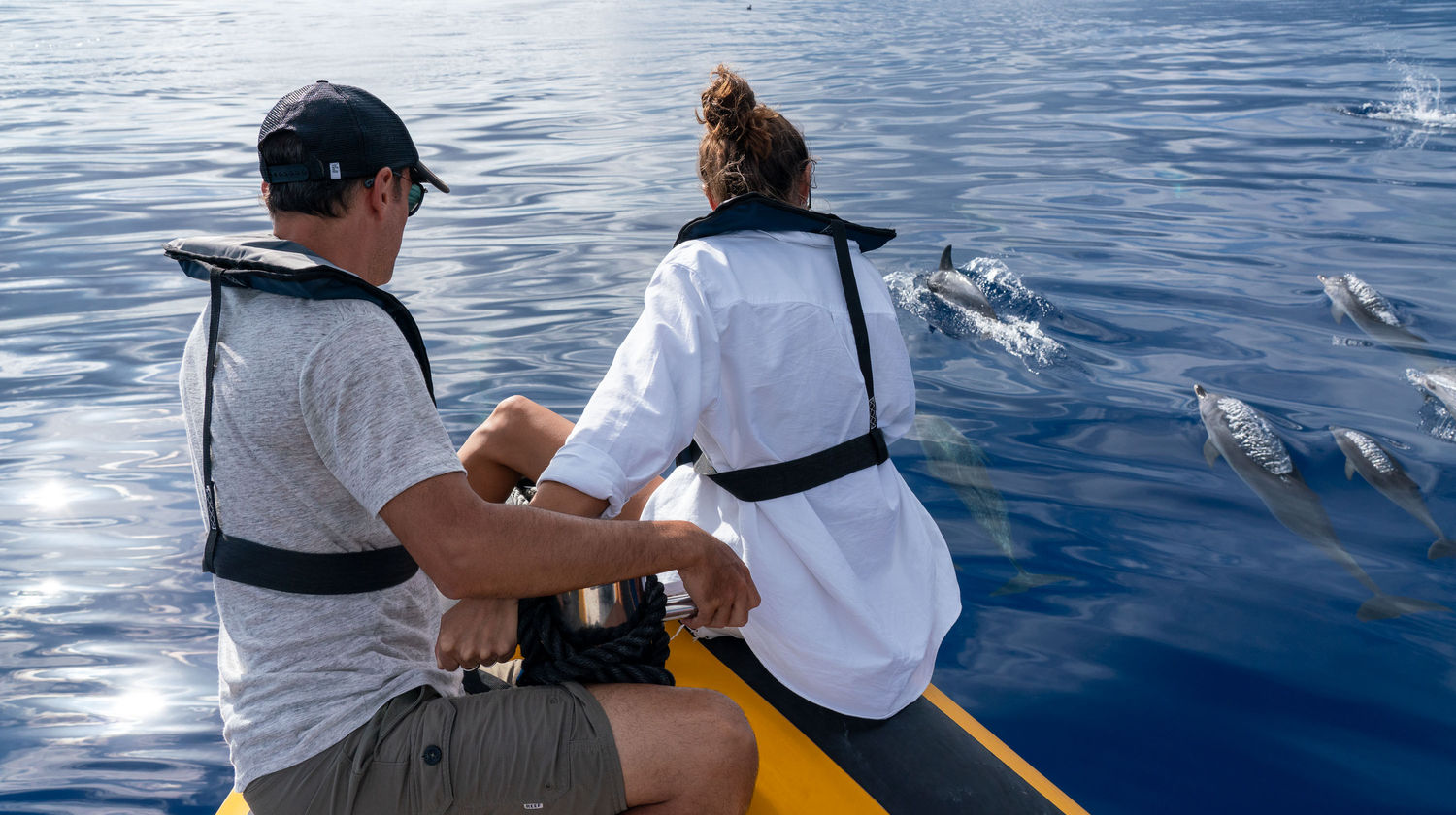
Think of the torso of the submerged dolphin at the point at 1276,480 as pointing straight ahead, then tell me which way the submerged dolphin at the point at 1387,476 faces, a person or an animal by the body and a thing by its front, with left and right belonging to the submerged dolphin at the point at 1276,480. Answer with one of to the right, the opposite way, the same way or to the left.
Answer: the same way

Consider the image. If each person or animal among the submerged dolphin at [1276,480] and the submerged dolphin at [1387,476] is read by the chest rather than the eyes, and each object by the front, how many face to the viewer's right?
0

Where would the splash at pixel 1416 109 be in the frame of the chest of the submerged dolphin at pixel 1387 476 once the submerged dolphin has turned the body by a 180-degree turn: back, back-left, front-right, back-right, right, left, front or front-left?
back-left

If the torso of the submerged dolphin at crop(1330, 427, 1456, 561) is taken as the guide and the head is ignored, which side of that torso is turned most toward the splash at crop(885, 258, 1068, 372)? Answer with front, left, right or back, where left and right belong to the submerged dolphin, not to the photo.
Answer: front

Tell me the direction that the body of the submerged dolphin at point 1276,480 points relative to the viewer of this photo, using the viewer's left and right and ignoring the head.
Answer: facing away from the viewer and to the left of the viewer

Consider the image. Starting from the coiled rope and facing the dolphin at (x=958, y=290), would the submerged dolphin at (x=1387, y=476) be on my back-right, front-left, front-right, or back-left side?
front-right

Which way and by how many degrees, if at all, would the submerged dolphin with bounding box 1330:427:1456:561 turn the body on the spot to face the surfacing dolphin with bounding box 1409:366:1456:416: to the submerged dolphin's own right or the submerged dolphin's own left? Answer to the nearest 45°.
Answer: approximately 45° to the submerged dolphin's own right

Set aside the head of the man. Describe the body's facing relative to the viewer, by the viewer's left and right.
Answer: facing away from the viewer and to the right of the viewer

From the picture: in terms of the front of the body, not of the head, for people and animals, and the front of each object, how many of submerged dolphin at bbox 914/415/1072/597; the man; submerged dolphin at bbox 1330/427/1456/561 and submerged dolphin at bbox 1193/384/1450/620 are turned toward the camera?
0

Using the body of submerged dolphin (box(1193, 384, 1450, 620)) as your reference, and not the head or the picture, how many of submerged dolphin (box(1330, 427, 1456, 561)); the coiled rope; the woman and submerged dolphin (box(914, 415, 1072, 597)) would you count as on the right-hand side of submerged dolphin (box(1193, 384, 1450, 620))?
1

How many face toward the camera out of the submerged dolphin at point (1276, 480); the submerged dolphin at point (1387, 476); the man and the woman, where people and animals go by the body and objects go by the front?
0

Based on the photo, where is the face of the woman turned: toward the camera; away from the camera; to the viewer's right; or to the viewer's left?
away from the camera

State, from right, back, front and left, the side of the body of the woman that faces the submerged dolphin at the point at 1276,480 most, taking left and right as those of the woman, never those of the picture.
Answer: right

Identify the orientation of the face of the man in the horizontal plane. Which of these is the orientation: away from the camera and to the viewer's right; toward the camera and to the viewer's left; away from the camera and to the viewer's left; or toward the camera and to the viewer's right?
away from the camera and to the viewer's right

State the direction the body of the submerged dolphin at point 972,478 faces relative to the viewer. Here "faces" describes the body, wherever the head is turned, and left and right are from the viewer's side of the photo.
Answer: facing away from the viewer and to the left of the viewer

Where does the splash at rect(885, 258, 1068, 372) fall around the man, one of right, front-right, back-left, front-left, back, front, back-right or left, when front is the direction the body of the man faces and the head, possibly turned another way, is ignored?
front

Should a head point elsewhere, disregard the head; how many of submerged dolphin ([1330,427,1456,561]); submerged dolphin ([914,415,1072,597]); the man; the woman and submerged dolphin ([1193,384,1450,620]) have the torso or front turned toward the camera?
0

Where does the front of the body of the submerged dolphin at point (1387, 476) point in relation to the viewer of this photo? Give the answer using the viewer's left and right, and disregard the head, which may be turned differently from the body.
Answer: facing away from the viewer and to the left of the viewer

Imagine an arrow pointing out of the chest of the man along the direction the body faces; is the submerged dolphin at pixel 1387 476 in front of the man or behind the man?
in front

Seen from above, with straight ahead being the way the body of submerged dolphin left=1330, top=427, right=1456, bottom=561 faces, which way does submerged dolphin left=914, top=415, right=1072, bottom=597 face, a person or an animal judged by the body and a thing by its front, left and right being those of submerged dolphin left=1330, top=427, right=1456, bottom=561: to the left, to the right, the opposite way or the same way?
the same way
